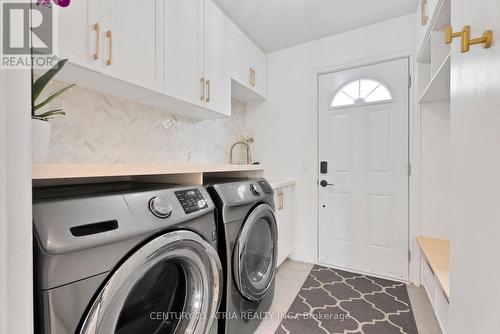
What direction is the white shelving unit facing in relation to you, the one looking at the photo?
facing to the left of the viewer

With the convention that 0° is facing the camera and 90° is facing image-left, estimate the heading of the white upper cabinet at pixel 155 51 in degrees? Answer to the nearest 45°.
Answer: approximately 315°

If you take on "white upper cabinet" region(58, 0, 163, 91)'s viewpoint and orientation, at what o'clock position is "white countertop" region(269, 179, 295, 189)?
The white countertop is roughly at 10 o'clock from the white upper cabinet.

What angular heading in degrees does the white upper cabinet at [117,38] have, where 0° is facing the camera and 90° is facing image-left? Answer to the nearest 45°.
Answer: approximately 315°

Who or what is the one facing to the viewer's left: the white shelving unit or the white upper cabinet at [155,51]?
the white shelving unit

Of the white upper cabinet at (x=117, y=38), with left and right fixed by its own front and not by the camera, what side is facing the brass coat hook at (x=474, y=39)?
front

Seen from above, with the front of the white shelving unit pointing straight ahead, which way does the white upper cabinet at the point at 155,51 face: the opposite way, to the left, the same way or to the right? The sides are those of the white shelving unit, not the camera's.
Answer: the opposite way

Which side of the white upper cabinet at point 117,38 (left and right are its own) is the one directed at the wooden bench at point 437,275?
front

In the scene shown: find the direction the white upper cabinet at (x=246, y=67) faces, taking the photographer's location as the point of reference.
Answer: facing the viewer and to the right of the viewer

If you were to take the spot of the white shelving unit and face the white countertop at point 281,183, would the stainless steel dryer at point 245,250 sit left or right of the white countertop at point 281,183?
left

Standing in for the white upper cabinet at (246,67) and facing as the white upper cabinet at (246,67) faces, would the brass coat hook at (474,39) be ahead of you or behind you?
ahead

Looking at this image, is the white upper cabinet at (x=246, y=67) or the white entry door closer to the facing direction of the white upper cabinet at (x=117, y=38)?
the white entry door

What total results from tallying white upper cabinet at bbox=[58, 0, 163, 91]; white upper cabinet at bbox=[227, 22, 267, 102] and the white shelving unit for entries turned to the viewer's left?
1

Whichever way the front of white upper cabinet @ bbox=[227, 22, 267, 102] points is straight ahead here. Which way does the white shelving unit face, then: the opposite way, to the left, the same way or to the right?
the opposite way
